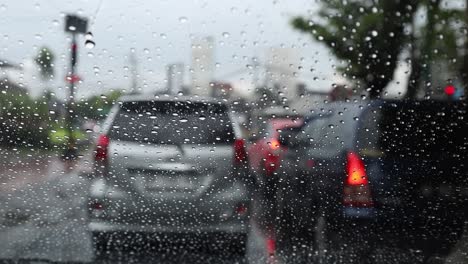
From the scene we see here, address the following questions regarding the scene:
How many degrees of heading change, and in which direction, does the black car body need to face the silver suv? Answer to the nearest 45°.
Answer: approximately 90° to its left

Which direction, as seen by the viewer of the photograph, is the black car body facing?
facing away from the viewer and to the left of the viewer

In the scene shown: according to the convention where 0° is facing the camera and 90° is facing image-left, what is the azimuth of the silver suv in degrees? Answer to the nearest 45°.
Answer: approximately 180°

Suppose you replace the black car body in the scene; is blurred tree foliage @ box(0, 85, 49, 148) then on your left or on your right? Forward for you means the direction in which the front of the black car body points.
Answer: on your left

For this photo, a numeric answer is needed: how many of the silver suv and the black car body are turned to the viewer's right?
0

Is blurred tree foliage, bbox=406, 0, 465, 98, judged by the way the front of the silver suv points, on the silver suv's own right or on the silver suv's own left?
on the silver suv's own right
